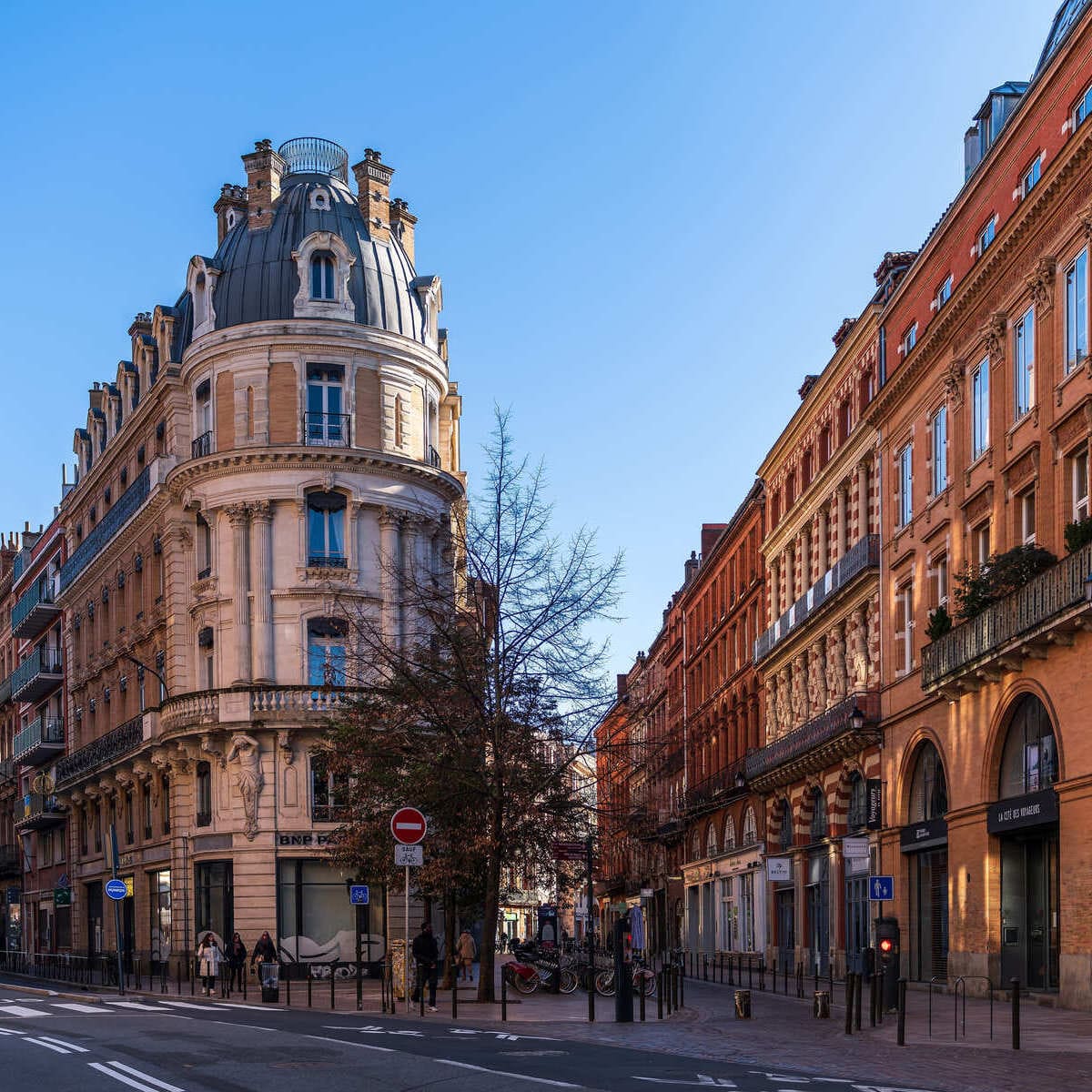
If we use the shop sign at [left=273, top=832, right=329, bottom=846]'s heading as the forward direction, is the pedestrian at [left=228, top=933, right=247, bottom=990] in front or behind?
in front

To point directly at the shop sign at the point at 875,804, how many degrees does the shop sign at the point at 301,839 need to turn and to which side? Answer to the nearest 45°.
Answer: approximately 45° to its left

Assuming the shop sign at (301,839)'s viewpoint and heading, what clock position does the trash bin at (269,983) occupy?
The trash bin is roughly at 12 o'clock from the shop sign.

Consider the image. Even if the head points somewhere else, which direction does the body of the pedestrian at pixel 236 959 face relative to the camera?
toward the camera

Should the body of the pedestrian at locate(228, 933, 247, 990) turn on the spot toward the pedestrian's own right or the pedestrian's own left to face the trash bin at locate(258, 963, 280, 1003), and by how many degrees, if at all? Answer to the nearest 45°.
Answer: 0° — they already face it

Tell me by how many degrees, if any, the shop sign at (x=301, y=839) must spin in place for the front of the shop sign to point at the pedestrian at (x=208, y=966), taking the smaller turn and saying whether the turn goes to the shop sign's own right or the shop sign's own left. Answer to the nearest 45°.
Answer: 0° — it already faces them

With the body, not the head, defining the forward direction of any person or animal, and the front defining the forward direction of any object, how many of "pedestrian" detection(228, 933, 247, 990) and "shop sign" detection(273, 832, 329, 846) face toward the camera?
2

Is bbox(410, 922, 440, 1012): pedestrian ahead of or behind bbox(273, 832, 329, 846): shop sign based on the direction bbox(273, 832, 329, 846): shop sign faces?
ahead

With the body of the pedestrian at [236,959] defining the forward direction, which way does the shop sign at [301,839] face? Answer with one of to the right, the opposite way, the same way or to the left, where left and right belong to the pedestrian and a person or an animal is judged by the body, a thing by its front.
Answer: the same way

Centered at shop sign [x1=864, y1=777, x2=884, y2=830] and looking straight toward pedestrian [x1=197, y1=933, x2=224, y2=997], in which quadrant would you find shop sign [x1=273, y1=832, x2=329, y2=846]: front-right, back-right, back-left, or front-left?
front-right
